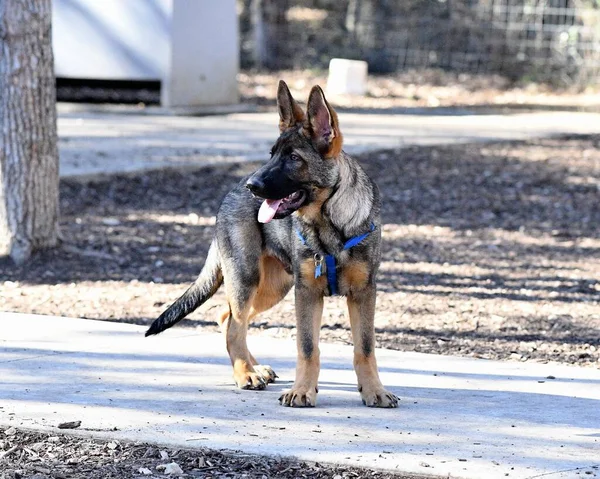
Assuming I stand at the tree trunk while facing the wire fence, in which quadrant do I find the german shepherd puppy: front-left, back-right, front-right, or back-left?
back-right

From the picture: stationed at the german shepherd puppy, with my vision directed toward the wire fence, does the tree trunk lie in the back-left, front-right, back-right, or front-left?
front-left

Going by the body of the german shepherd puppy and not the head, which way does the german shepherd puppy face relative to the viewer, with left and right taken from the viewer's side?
facing the viewer and to the right of the viewer

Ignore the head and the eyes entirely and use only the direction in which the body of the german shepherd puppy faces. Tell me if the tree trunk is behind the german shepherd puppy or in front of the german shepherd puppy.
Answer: behind

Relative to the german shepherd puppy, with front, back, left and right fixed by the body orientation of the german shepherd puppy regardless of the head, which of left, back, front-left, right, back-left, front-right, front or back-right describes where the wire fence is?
back-left
